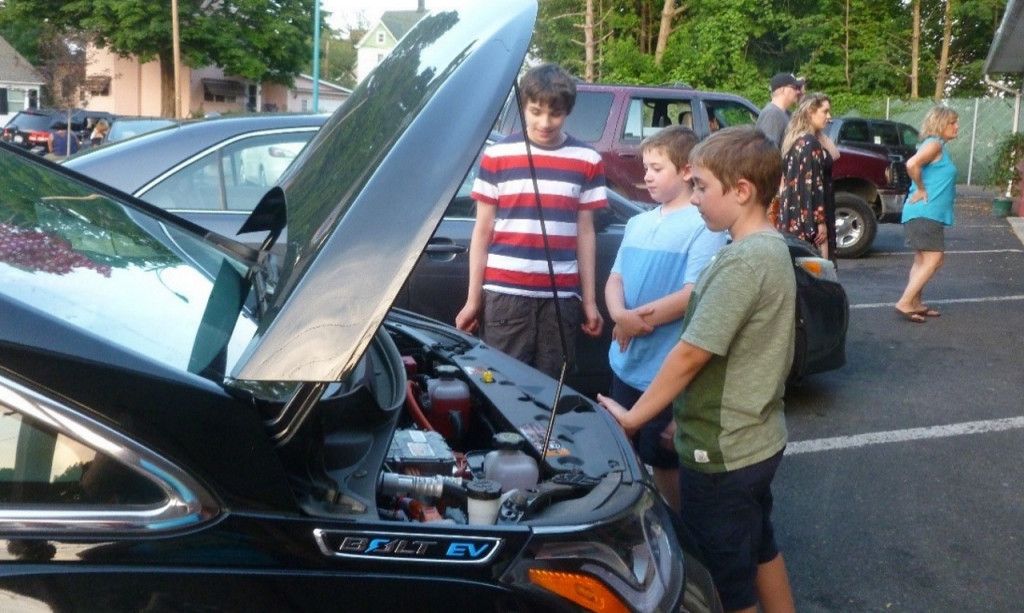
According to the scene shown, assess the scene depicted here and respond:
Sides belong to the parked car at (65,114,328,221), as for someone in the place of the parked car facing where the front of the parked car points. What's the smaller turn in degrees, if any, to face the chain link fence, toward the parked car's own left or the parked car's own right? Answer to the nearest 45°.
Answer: approximately 45° to the parked car's own left

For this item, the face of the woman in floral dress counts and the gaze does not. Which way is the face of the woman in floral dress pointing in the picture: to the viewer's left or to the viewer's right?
to the viewer's right

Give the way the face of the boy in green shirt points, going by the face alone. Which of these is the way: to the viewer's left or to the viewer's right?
to the viewer's left

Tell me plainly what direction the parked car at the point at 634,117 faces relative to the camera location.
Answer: facing to the right of the viewer

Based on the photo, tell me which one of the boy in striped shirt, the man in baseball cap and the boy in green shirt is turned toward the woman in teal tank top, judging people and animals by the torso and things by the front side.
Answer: the man in baseball cap

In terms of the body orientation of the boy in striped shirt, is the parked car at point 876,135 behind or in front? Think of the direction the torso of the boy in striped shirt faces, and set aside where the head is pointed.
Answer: behind

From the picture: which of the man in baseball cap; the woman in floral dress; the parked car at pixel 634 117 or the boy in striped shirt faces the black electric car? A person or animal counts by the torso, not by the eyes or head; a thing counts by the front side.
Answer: the boy in striped shirt

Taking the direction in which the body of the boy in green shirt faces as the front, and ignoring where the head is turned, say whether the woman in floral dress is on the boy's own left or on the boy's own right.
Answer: on the boy's own right

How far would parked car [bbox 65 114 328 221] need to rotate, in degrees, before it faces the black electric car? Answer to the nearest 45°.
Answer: approximately 90° to its right

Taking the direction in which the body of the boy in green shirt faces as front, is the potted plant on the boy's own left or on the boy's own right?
on the boy's own right
